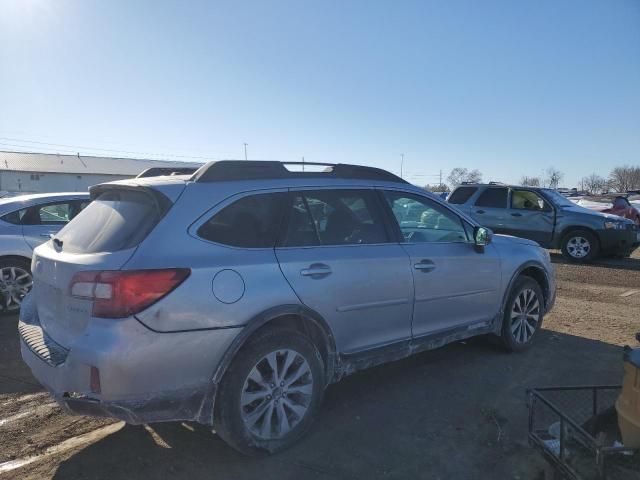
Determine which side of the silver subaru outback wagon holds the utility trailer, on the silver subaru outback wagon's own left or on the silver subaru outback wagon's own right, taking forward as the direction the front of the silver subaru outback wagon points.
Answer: on the silver subaru outback wagon's own right

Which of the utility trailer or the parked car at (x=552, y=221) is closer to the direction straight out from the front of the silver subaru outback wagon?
the parked car

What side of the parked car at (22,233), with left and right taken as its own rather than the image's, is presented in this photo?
right

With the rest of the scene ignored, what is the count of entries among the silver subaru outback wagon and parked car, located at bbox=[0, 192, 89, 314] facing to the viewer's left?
0

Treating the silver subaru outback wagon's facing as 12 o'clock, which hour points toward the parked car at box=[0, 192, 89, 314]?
The parked car is roughly at 9 o'clock from the silver subaru outback wagon.

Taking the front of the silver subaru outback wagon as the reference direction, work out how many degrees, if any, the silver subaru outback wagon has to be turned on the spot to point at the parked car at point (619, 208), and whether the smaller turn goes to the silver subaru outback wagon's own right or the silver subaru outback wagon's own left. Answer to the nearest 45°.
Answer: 0° — it already faces it

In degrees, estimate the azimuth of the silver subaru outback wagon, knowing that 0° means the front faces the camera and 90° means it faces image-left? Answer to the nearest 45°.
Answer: approximately 225°

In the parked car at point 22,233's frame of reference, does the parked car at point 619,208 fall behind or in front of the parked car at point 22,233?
in front

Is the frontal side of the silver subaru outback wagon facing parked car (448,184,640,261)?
yes
